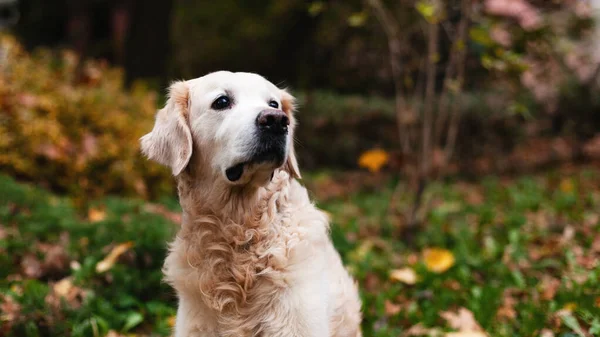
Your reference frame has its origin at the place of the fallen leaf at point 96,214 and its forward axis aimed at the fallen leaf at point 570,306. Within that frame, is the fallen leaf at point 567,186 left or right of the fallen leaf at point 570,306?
left

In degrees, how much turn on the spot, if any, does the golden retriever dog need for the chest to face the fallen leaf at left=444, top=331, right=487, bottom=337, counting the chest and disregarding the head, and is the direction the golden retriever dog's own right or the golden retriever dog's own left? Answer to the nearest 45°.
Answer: approximately 90° to the golden retriever dog's own left

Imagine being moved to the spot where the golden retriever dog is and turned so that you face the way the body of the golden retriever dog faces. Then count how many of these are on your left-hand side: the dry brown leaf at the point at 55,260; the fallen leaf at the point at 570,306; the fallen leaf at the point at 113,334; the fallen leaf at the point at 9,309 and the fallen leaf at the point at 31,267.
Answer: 1

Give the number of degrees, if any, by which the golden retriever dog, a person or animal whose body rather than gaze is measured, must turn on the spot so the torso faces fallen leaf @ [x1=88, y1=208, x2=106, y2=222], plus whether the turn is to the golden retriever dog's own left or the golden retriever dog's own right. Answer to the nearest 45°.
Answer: approximately 135° to the golden retriever dog's own right

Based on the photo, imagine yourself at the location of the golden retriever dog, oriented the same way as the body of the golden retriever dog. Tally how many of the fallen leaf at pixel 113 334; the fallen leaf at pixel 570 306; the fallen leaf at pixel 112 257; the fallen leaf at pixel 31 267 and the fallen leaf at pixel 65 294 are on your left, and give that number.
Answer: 1

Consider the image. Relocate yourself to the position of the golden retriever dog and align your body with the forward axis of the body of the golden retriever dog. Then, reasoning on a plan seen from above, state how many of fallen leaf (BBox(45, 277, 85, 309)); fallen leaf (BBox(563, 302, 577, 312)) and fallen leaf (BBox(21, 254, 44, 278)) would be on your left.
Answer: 1

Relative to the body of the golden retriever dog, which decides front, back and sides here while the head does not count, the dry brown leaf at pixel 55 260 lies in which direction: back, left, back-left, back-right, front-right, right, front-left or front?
back-right

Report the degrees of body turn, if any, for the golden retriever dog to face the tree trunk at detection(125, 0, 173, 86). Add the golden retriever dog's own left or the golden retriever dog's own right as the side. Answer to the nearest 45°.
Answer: approximately 180°

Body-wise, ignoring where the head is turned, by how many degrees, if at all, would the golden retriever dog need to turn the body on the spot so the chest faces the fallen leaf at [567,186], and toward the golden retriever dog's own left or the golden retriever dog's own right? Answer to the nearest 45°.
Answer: approximately 135° to the golden retriever dog's own left

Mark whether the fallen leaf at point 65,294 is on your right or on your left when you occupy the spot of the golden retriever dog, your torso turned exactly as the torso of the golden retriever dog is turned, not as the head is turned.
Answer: on your right

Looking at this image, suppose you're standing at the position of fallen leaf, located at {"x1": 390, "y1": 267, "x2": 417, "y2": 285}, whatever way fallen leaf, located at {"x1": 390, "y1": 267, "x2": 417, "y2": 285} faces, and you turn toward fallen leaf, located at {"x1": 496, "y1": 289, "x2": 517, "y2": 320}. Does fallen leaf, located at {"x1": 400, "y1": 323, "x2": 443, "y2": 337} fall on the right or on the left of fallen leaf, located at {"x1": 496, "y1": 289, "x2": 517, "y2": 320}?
right

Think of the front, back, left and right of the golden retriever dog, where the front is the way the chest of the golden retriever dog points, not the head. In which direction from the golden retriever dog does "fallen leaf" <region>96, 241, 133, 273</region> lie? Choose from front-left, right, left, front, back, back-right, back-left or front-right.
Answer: back-right

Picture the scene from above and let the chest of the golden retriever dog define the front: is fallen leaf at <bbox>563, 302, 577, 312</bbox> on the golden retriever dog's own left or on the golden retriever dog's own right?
on the golden retriever dog's own left

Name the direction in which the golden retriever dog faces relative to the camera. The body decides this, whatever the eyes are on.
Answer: toward the camera
